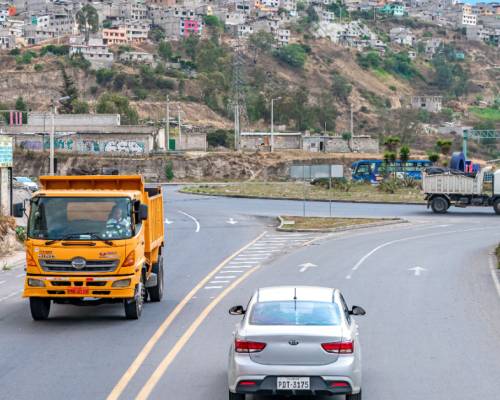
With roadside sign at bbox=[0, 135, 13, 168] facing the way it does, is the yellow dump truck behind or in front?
in front

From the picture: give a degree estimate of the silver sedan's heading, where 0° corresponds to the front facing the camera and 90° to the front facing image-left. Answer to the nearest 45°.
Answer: approximately 180°

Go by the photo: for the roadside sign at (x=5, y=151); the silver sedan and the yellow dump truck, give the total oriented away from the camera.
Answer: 1

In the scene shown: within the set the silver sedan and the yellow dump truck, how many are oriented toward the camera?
1

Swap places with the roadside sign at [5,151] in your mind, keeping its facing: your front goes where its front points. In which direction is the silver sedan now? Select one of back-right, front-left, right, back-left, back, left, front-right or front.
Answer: front

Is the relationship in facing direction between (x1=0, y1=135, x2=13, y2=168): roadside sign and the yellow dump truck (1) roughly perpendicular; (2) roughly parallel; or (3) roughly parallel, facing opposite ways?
roughly parallel

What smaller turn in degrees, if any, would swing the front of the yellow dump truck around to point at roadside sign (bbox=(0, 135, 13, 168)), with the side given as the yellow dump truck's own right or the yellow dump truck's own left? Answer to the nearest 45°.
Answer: approximately 180°

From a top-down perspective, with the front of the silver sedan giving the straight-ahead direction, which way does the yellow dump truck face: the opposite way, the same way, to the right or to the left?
the opposite way

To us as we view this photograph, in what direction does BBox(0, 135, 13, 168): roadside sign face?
facing the viewer

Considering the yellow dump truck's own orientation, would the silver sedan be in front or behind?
in front

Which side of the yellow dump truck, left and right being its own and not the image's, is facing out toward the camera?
front

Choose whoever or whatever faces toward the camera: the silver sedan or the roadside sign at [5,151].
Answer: the roadside sign
